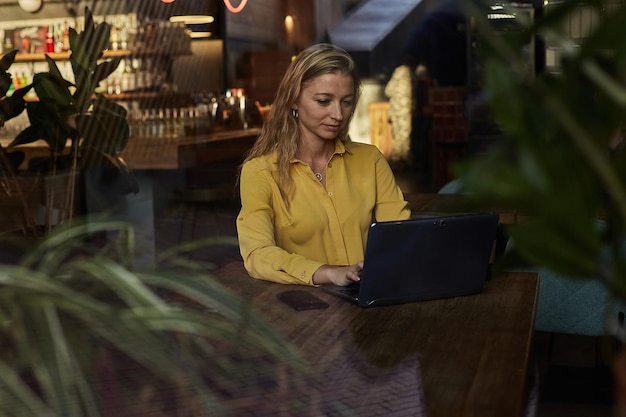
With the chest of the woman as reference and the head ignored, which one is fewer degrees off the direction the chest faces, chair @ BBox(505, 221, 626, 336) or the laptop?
the laptop

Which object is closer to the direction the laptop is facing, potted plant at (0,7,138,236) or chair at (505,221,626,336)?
the potted plant

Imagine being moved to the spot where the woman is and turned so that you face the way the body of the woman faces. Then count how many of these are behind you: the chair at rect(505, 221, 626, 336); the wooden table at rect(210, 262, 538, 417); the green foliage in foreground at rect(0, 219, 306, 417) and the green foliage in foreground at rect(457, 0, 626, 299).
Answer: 0

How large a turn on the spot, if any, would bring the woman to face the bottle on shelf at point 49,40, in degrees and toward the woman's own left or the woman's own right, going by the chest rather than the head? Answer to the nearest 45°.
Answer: approximately 180°

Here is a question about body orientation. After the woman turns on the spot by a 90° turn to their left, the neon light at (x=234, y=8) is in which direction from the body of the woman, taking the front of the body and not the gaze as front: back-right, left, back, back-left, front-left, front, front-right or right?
front-left

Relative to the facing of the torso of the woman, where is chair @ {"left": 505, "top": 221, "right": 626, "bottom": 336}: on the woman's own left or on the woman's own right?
on the woman's own left

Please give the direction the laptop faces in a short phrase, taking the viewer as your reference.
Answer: facing away from the viewer and to the left of the viewer

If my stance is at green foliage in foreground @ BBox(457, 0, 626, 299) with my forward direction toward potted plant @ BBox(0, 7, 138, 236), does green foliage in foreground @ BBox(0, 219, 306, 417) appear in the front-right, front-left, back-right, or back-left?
front-left

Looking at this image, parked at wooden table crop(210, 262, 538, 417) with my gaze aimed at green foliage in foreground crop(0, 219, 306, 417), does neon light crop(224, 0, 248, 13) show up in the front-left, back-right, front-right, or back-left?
back-right

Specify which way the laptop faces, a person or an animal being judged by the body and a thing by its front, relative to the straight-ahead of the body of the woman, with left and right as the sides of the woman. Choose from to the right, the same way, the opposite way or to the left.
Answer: the opposite way

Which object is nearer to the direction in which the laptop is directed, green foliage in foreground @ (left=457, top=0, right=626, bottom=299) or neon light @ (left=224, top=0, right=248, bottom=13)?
the neon light

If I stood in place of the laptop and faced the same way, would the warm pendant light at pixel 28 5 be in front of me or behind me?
in front

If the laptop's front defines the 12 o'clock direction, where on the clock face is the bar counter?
The bar counter is roughly at 1 o'clock from the laptop.

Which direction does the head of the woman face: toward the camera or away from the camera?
toward the camera

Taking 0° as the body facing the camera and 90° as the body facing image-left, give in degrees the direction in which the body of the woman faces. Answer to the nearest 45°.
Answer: approximately 315°
